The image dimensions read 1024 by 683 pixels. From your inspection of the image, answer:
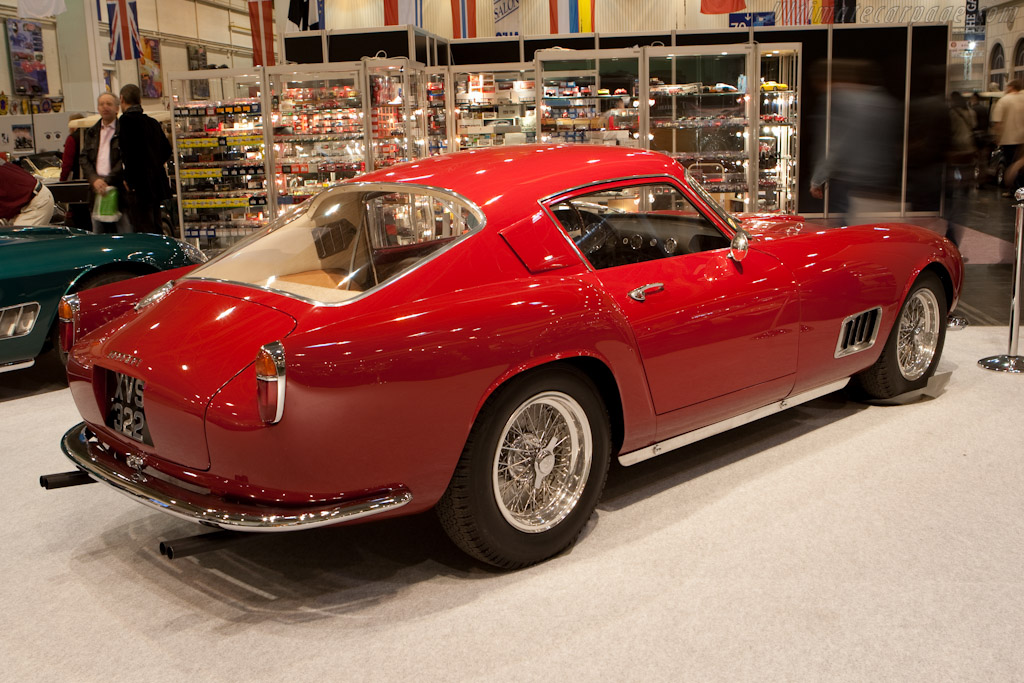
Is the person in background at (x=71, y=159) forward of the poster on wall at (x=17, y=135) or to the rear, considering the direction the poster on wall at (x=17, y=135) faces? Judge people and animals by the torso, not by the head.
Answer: forward

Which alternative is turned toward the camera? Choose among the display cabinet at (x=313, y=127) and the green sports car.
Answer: the display cabinet

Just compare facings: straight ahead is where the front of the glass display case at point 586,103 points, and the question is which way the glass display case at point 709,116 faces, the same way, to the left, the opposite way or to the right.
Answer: the same way

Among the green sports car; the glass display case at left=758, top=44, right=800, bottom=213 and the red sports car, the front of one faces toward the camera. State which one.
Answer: the glass display case

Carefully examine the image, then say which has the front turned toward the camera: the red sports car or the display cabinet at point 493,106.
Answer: the display cabinet

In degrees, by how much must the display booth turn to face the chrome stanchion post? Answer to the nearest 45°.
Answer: approximately 45° to its left

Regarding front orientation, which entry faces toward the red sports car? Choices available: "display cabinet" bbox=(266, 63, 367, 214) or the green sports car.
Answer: the display cabinet

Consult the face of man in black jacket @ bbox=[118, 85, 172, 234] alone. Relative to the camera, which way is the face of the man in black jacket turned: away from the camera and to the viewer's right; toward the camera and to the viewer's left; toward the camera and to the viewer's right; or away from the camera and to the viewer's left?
away from the camera and to the viewer's left

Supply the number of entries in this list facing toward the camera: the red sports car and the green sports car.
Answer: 0

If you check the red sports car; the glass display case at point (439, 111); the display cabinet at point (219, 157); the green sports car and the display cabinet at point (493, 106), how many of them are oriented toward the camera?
3

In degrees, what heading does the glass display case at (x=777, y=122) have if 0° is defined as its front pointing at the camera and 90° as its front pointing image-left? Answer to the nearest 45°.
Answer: approximately 0°

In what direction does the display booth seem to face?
toward the camera

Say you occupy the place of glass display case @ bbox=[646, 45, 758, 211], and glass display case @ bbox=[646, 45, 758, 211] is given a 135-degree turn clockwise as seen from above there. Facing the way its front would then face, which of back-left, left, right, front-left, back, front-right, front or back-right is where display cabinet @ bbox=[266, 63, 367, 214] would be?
front-left

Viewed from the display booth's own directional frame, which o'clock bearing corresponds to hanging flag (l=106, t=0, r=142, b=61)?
The hanging flag is roughly at 4 o'clock from the display booth.

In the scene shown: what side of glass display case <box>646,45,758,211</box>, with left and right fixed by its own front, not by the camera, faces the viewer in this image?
front
